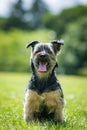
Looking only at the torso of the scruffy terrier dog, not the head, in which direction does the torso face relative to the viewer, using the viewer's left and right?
facing the viewer
